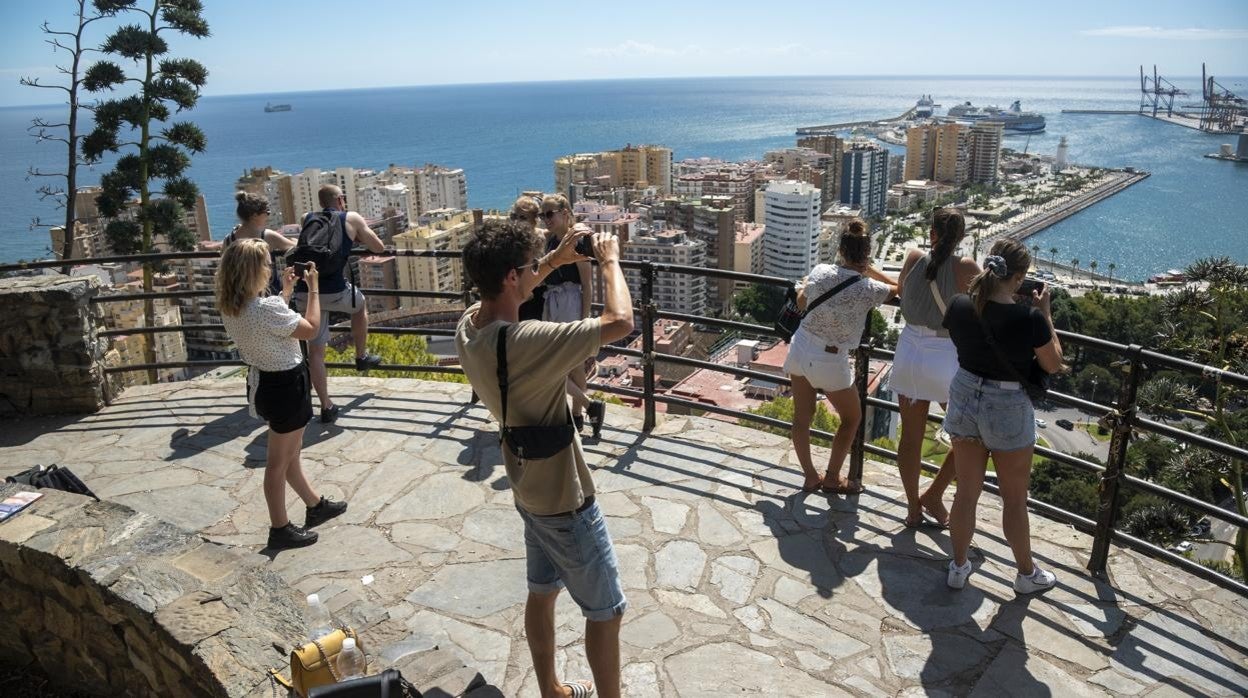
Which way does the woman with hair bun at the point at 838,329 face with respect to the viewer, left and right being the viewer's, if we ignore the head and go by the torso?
facing away from the viewer and to the right of the viewer

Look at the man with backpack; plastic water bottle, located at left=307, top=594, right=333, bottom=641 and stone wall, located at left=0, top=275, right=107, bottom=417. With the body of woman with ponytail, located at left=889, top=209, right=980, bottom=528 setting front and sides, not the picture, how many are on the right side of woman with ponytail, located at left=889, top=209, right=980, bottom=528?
0

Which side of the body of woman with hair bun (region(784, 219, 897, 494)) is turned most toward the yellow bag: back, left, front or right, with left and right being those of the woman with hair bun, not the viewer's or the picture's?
back

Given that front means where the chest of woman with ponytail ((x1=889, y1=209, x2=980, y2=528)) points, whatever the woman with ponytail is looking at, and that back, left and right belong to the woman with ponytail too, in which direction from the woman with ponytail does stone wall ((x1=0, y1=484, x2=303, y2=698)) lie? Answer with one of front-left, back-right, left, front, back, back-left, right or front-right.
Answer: back-left

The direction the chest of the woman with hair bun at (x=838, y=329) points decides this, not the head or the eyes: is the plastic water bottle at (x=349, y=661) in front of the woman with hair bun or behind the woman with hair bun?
behind

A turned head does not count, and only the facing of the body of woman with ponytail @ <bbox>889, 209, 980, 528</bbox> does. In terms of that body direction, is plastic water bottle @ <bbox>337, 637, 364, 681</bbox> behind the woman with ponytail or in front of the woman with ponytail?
behind

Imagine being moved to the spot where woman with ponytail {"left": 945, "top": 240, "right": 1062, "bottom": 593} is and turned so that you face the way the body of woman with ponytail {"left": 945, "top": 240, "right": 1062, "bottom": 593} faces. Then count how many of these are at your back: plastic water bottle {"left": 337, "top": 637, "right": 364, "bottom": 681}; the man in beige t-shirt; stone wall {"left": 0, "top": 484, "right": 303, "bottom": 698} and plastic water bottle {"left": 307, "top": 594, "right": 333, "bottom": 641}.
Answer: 4

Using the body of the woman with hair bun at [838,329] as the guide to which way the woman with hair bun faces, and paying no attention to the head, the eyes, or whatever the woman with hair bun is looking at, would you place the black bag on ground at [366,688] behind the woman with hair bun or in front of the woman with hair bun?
behind

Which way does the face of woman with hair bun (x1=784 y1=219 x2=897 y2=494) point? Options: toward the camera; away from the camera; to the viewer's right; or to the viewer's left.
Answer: away from the camera

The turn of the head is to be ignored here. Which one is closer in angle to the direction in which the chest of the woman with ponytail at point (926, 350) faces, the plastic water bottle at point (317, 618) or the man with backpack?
the man with backpack

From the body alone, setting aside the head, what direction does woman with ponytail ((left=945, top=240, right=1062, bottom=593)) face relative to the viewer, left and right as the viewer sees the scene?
facing away from the viewer and to the right of the viewer

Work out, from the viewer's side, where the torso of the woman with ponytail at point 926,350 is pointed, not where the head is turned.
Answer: away from the camera

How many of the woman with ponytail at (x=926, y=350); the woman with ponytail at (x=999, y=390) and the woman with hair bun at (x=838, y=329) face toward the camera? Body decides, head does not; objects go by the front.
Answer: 0

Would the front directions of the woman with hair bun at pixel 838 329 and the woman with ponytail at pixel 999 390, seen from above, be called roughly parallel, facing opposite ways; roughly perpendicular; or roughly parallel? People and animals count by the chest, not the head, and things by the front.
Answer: roughly parallel
